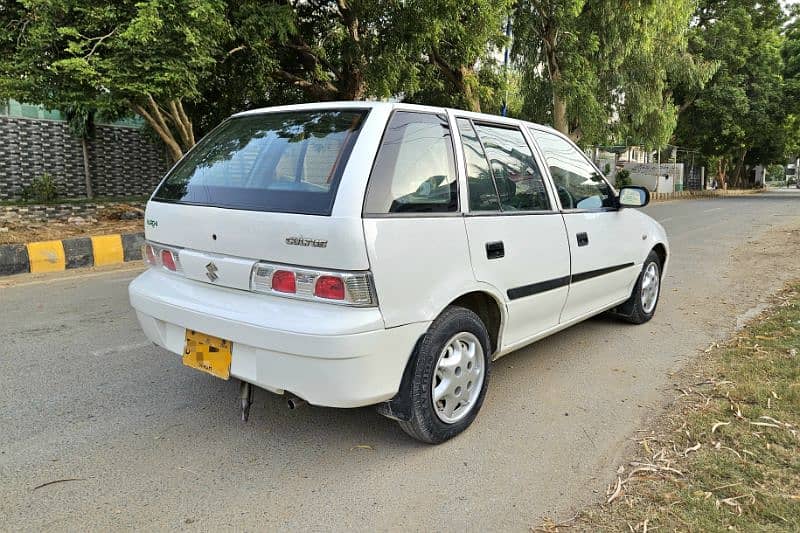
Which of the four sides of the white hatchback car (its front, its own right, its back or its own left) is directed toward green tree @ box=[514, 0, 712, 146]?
front

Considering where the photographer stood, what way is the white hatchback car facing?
facing away from the viewer and to the right of the viewer

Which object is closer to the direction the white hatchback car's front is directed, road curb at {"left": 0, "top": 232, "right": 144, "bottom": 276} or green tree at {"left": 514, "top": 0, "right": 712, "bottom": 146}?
the green tree

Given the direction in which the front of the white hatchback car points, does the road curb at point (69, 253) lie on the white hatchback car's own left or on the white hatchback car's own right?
on the white hatchback car's own left

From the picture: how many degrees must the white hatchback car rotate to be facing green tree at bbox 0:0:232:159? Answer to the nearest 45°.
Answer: approximately 90° to its left

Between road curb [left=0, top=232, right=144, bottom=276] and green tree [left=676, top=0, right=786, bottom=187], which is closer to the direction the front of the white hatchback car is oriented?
the green tree
